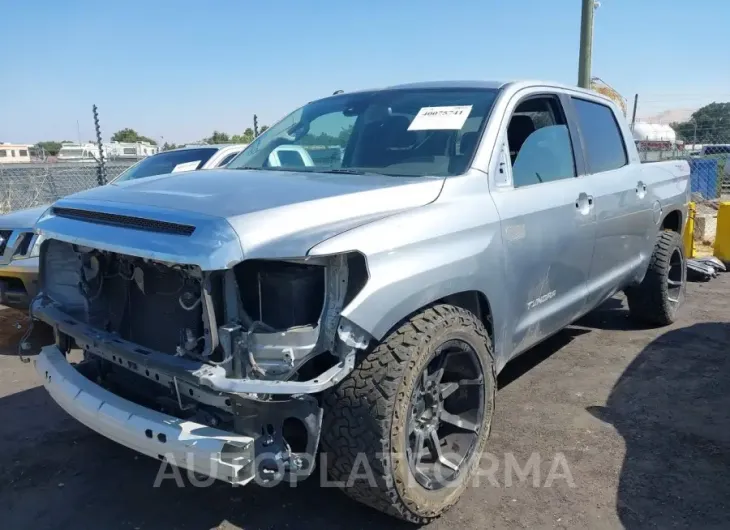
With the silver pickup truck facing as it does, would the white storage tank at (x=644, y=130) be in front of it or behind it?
behind

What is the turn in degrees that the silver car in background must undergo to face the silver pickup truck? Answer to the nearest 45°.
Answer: approximately 90° to its left

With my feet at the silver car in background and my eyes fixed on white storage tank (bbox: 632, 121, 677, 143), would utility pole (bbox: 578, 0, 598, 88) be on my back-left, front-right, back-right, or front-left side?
front-right

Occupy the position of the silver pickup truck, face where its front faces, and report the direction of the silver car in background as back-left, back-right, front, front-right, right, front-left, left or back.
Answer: right

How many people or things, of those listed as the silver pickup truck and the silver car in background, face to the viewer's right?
0

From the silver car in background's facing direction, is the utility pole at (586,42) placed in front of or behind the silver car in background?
behind

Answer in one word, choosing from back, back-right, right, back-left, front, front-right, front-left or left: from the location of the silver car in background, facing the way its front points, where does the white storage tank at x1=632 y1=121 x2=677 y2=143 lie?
back

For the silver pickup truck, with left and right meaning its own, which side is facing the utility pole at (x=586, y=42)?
back

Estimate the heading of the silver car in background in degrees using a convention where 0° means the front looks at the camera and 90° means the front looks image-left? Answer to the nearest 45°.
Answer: approximately 45°

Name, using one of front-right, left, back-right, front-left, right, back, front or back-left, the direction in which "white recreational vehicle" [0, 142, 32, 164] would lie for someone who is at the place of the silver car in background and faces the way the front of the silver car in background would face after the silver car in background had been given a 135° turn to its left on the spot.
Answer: left

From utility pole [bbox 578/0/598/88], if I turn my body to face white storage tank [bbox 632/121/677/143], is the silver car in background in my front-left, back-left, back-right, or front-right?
back-left

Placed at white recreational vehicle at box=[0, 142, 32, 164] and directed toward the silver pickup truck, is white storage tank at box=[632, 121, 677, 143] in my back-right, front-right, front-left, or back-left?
front-left

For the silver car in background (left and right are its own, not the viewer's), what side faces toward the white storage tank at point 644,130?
back

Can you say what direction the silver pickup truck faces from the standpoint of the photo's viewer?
facing the viewer and to the left of the viewer
